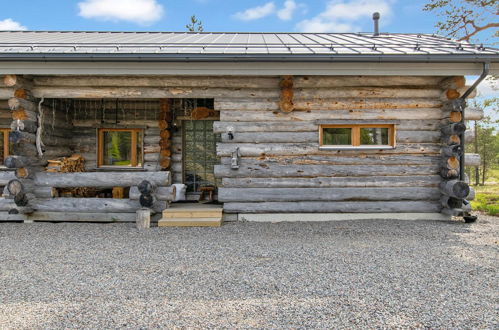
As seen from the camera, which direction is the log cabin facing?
toward the camera
